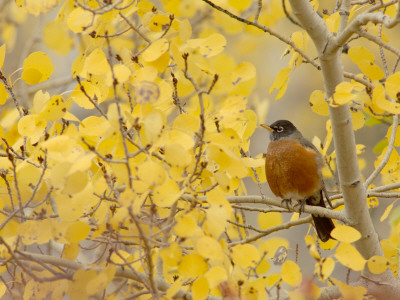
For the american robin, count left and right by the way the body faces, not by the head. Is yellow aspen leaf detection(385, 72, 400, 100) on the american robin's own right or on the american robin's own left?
on the american robin's own left

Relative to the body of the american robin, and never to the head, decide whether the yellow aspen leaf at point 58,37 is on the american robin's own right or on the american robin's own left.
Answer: on the american robin's own right

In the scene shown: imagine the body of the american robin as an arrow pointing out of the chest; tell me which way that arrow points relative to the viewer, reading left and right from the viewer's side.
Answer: facing the viewer and to the left of the viewer
